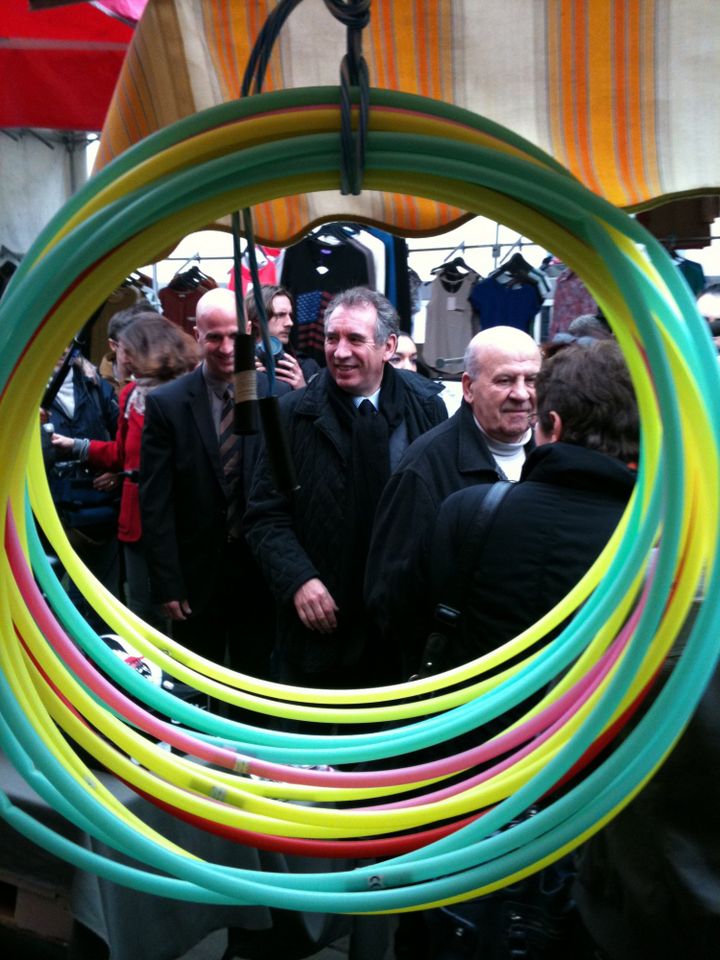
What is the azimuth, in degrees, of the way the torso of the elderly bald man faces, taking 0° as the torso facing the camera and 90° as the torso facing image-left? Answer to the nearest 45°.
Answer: approximately 315°

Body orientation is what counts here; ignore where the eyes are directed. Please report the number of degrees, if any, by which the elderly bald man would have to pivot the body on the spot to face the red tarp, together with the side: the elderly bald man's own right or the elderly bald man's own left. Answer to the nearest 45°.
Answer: approximately 90° to the elderly bald man's own right

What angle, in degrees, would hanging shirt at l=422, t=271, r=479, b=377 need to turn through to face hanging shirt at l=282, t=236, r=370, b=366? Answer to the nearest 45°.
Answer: approximately 45° to its right

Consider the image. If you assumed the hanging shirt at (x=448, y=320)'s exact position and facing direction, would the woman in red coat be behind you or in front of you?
in front

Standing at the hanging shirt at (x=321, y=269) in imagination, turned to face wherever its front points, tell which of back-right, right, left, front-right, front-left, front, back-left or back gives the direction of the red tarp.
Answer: front

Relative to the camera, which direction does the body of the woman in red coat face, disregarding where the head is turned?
to the viewer's left

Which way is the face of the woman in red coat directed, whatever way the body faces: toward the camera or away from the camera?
away from the camera

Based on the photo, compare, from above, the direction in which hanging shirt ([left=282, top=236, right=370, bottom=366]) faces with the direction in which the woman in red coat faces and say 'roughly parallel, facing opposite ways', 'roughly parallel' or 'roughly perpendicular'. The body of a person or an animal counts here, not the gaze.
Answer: roughly perpendicular

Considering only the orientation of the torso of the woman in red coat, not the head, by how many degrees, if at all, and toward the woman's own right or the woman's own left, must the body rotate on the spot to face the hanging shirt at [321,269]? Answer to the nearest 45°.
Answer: approximately 135° to the woman's own right

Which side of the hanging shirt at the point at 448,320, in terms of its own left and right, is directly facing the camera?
front

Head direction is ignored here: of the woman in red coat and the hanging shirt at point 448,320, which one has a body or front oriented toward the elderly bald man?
the hanging shirt

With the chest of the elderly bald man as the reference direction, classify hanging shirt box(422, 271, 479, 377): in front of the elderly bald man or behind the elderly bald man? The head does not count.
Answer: behind

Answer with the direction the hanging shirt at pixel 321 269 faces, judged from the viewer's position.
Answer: facing the viewer

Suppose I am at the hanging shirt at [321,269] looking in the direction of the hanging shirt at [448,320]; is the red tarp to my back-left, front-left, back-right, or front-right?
back-right

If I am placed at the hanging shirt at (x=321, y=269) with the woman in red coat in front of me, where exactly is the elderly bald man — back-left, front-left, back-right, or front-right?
front-left
